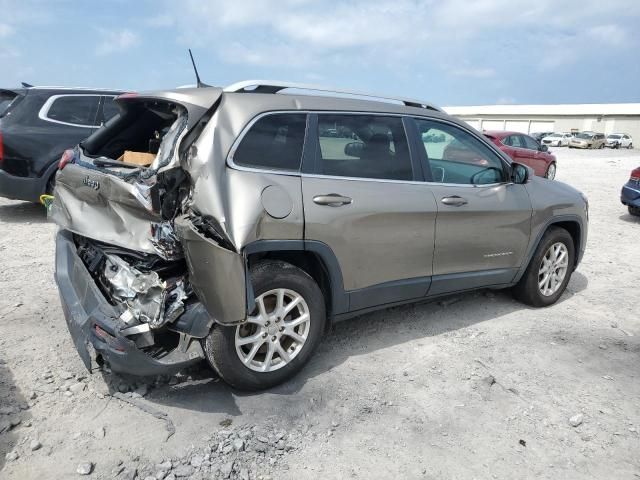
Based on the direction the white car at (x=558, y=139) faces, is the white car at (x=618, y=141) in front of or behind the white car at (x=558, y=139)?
behind

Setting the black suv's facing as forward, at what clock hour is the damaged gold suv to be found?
The damaged gold suv is roughly at 4 o'clock from the black suv.

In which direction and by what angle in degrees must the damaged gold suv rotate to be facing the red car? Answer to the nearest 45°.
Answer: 0° — it already faces it

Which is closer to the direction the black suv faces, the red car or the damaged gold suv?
the red car

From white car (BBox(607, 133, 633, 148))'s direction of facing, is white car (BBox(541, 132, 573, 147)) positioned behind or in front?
in front

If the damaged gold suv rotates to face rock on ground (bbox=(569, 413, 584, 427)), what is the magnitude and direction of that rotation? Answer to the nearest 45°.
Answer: approximately 45° to its right

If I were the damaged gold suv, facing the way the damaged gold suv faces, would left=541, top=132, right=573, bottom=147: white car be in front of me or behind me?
in front

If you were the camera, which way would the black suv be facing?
facing away from the viewer and to the right of the viewer

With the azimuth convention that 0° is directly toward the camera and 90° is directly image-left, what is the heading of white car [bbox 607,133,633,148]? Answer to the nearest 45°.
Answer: approximately 45°

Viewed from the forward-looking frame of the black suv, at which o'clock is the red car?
The red car is roughly at 1 o'clock from the black suv.

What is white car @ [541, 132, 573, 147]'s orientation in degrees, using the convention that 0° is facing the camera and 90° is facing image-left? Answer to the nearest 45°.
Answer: approximately 45°
